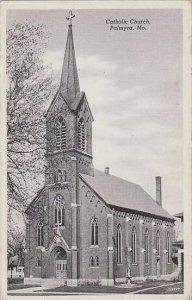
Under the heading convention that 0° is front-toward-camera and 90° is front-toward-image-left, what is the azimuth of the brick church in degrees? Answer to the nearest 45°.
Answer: approximately 45°
